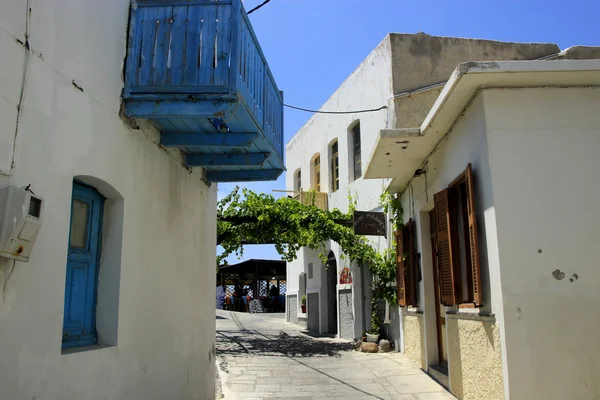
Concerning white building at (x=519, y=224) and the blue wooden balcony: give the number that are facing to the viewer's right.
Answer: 1

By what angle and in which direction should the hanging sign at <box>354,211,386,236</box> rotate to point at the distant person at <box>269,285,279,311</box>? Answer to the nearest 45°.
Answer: approximately 180°

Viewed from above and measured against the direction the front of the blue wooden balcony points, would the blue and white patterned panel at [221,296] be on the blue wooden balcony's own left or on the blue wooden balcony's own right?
on the blue wooden balcony's own left

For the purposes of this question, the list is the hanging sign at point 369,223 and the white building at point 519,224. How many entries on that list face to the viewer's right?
0

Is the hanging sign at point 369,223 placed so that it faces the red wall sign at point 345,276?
no

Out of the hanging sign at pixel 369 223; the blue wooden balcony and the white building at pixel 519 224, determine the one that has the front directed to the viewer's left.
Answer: the white building

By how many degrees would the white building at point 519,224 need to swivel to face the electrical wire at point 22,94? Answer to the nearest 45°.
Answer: approximately 45° to its left

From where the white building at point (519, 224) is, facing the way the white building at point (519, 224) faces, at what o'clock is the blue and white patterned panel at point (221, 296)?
The blue and white patterned panel is roughly at 2 o'clock from the white building.

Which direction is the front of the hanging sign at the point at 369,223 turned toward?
toward the camera

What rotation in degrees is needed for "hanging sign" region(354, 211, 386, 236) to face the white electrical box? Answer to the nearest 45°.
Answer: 0° — it already faces it

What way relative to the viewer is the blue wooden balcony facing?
to the viewer's right

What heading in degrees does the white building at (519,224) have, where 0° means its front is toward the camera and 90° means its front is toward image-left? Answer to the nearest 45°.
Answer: approximately 90°

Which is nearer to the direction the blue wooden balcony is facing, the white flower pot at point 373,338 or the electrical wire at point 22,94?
the white flower pot

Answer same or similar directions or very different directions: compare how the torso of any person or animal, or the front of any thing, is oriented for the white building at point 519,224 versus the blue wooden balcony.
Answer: very different directions

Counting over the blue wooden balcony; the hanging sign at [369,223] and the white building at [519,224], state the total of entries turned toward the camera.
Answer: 1

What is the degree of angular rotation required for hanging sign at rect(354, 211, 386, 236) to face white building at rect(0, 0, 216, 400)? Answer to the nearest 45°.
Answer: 0° — it already faces it

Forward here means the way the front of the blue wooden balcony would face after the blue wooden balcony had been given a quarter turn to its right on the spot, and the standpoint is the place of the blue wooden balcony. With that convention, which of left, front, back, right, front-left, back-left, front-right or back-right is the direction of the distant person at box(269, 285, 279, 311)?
back

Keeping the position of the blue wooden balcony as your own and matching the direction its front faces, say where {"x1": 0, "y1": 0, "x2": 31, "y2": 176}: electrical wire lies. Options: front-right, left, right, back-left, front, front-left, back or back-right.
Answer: back-right

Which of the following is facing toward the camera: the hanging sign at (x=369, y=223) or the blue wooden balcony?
the hanging sign
